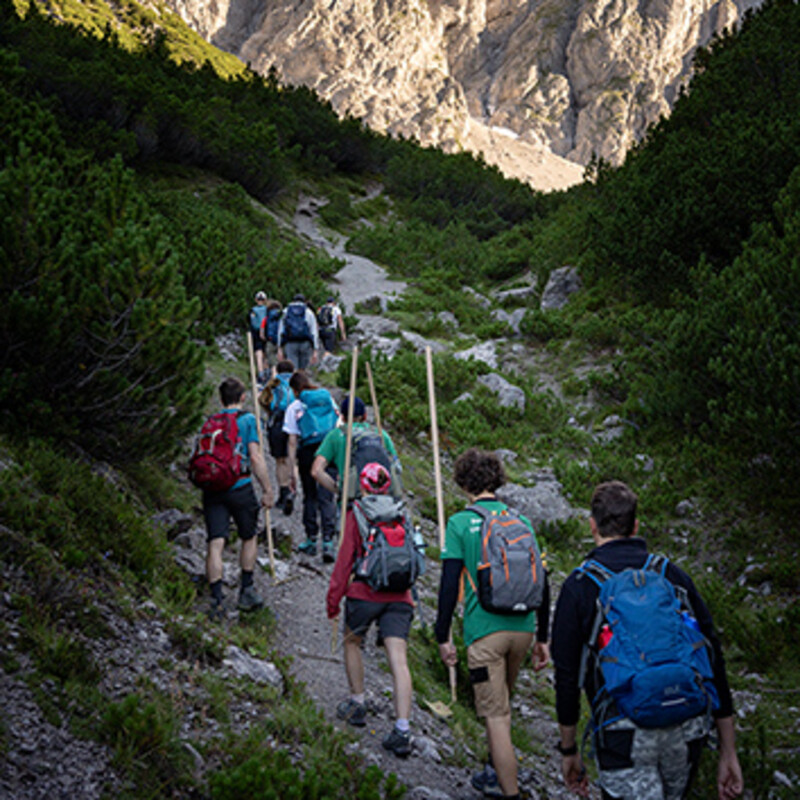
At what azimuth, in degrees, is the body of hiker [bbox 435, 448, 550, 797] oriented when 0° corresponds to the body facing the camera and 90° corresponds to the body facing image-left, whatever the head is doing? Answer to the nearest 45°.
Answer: approximately 135°

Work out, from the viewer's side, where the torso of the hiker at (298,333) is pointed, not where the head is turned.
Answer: away from the camera

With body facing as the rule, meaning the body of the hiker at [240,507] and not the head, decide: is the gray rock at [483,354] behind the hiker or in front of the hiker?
in front

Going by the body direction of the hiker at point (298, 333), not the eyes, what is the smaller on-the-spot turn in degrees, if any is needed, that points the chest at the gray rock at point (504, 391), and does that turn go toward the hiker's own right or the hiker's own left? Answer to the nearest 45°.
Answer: approximately 45° to the hiker's own right

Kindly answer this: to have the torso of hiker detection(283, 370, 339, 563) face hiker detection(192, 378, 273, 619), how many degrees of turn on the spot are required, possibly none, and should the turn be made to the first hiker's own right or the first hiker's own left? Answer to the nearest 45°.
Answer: approximately 135° to the first hiker's own left

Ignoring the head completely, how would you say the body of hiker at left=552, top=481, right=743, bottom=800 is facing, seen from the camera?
away from the camera

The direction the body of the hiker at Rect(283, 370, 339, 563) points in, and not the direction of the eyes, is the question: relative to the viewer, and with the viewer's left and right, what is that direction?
facing away from the viewer and to the left of the viewer

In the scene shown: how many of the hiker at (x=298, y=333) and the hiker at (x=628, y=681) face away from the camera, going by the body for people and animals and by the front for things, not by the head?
2
